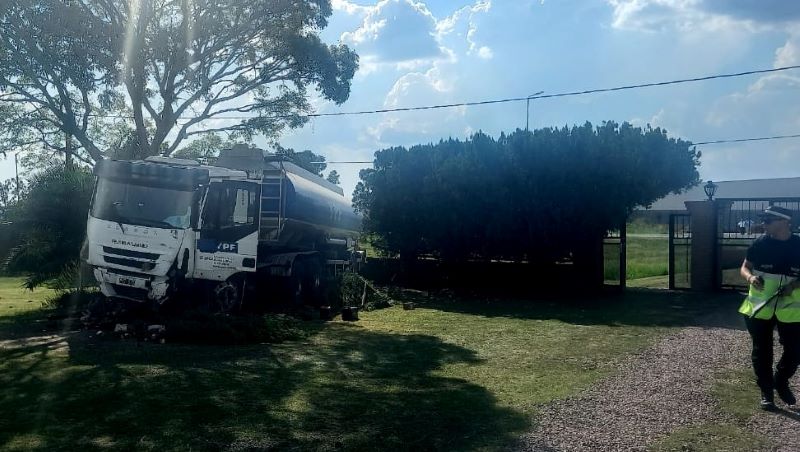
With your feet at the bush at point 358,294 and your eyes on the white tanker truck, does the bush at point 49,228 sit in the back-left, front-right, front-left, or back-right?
front-right

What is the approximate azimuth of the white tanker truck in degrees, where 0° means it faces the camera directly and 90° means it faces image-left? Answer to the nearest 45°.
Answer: approximately 45°

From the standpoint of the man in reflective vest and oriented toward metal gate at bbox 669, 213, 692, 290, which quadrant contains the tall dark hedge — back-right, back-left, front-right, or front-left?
front-left

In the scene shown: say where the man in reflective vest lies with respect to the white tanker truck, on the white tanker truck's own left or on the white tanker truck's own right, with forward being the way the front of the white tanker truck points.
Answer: on the white tanker truck's own left

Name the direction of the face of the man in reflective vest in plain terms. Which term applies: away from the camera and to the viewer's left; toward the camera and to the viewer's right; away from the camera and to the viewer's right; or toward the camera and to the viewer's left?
toward the camera and to the viewer's left

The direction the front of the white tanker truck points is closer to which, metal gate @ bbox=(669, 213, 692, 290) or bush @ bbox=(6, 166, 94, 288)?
the bush

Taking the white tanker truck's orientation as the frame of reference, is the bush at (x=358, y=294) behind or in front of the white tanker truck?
behind

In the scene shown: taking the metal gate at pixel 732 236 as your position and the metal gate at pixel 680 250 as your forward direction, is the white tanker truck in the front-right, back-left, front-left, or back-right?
front-left

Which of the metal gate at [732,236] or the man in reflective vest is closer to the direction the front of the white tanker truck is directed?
the man in reflective vest

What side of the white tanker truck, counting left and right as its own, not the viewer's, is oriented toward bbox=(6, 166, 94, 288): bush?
right
